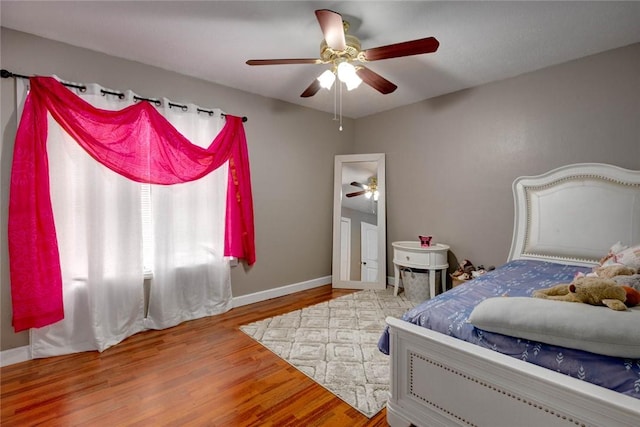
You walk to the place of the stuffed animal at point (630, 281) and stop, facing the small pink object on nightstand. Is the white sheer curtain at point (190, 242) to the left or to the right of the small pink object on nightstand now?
left

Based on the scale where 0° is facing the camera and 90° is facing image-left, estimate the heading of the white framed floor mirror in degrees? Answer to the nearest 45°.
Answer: approximately 0°

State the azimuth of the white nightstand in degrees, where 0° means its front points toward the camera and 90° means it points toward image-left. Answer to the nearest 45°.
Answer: approximately 45°

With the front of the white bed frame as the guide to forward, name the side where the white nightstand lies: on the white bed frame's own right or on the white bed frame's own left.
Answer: on the white bed frame's own right

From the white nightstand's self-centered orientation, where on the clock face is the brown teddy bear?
The brown teddy bear is roughly at 10 o'clock from the white nightstand.

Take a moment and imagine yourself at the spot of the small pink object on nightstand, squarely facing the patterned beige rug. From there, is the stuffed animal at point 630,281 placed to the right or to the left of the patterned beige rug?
left

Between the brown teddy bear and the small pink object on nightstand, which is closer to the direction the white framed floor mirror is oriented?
the brown teddy bear
